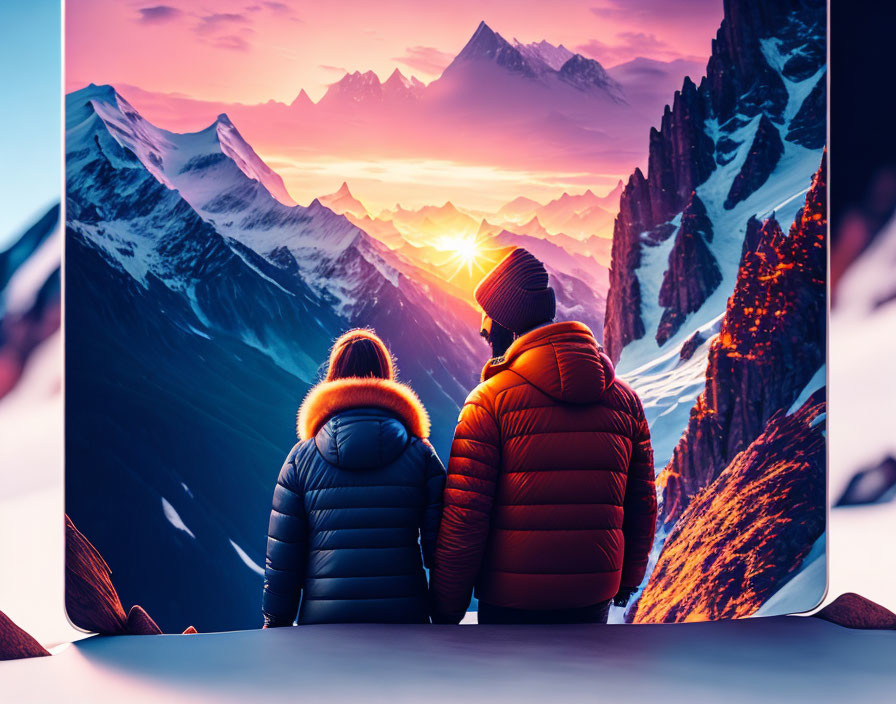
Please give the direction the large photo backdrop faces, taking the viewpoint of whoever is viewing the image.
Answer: facing the viewer

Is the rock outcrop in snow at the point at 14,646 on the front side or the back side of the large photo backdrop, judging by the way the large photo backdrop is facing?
on the front side
